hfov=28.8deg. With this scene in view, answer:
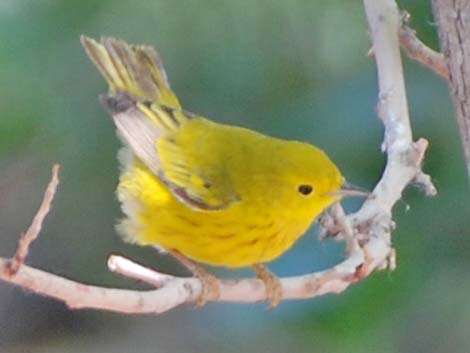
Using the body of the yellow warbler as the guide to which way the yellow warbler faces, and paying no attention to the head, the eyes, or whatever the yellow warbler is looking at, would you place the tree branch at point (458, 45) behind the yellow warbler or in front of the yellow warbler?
in front

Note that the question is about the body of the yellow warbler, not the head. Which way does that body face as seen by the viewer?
to the viewer's right
